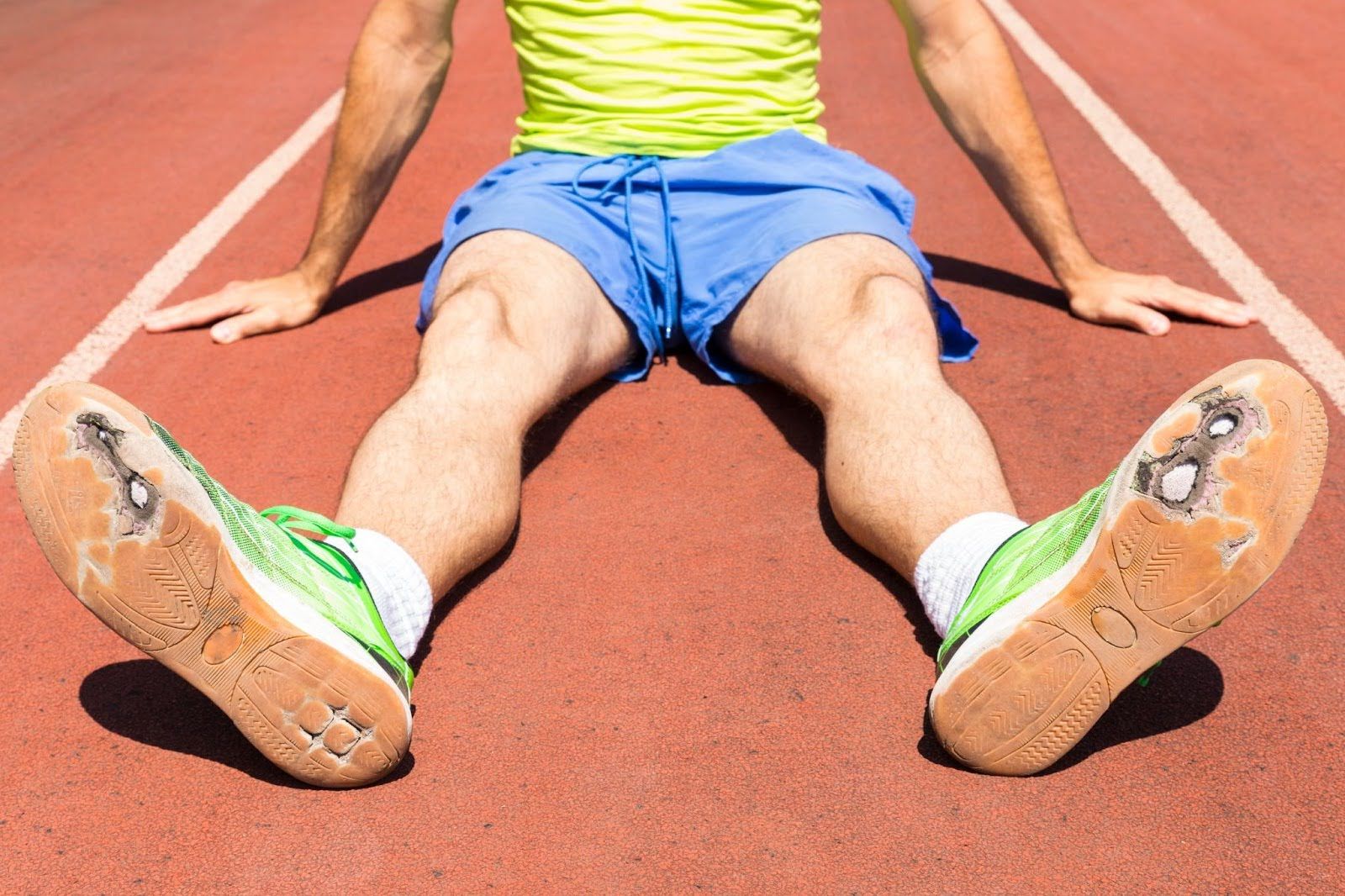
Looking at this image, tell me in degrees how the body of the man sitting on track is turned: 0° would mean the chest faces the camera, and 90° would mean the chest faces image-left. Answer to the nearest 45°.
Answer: approximately 0°
